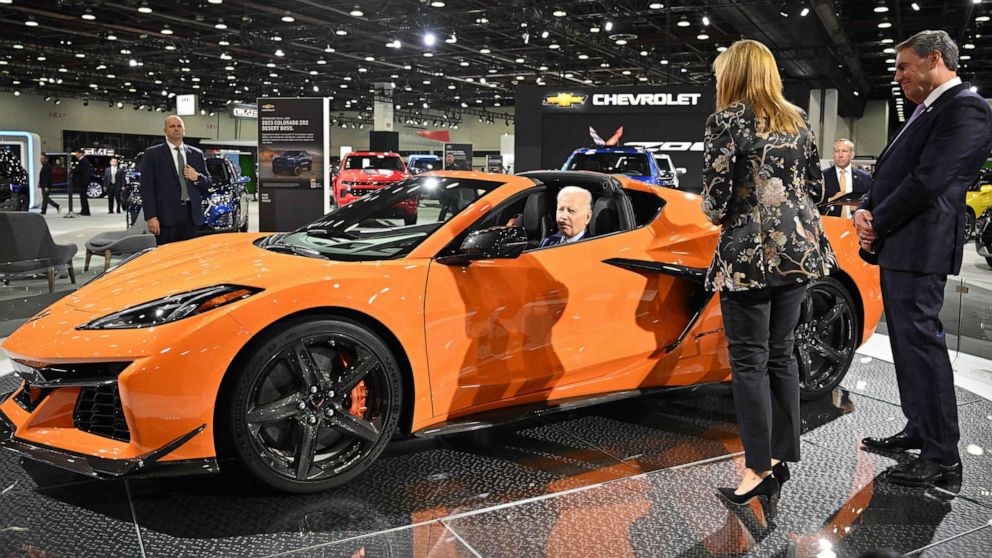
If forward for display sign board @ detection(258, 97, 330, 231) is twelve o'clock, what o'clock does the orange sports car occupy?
The orange sports car is roughly at 12 o'clock from the display sign board.

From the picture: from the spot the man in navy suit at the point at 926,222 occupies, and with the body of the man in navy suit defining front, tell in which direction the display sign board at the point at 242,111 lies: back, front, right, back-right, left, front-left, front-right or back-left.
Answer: front-right

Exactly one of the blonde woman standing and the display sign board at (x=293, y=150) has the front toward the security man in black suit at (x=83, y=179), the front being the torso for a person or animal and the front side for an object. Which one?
the blonde woman standing

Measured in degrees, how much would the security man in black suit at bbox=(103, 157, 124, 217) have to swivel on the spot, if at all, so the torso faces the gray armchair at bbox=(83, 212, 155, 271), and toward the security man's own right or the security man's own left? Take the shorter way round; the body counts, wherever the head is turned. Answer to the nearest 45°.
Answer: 0° — they already face it

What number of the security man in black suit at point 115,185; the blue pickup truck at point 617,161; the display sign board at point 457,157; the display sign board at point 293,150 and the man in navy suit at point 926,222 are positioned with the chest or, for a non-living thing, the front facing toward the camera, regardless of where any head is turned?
4

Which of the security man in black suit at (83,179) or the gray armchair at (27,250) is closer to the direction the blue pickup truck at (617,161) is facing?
the gray armchair

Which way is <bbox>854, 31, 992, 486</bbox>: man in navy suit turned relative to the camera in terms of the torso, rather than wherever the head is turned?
to the viewer's left

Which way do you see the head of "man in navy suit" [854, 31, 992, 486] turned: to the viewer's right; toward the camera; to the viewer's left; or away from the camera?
to the viewer's left

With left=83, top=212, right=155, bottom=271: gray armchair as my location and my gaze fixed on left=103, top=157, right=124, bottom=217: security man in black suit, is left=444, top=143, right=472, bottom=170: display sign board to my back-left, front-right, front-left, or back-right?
front-right

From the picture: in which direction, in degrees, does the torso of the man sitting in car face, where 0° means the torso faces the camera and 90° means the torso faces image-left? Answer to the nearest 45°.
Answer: approximately 45°

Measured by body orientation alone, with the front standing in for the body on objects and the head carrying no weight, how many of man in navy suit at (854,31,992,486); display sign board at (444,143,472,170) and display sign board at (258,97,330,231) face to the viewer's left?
1

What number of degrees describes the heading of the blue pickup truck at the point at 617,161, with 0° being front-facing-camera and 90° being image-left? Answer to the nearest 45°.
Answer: approximately 0°
